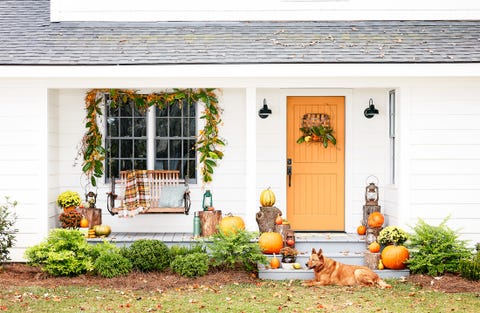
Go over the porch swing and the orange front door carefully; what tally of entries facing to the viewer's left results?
0

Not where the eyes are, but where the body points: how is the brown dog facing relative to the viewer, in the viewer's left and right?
facing to the left of the viewer

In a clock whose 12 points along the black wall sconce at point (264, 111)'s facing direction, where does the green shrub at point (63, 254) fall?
The green shrub is roughly at 2 o'clock from the black wall sconce.

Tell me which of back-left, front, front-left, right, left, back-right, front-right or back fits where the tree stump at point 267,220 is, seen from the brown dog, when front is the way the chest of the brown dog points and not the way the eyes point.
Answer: front-right

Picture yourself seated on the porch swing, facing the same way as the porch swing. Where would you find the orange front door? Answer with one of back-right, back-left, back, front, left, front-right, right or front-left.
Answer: left

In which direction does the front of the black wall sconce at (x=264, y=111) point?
toward the camera

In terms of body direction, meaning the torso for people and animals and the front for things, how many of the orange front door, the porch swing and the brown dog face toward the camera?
2

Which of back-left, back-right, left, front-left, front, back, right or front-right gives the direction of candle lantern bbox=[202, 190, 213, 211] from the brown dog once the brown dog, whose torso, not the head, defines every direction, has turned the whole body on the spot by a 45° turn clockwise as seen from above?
front

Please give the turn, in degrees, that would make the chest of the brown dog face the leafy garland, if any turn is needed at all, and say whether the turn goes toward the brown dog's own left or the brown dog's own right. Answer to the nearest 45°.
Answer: approximately 45° to the brown dog's own right

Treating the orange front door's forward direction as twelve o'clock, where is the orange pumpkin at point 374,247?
The orange pumpkin is roughly at 11 o'clock from the orange front door.

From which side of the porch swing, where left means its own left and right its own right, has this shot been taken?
front

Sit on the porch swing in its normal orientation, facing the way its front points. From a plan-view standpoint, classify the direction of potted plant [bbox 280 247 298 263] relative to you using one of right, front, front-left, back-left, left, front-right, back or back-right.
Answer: front-left

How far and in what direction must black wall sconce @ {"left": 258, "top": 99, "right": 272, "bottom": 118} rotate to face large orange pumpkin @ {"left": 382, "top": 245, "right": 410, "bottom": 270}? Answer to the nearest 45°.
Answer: approximately 45° to its left

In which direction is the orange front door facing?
toward the camera

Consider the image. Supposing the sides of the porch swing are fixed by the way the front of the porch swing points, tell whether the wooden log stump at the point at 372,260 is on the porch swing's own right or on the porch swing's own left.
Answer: on the porch swing's own left
